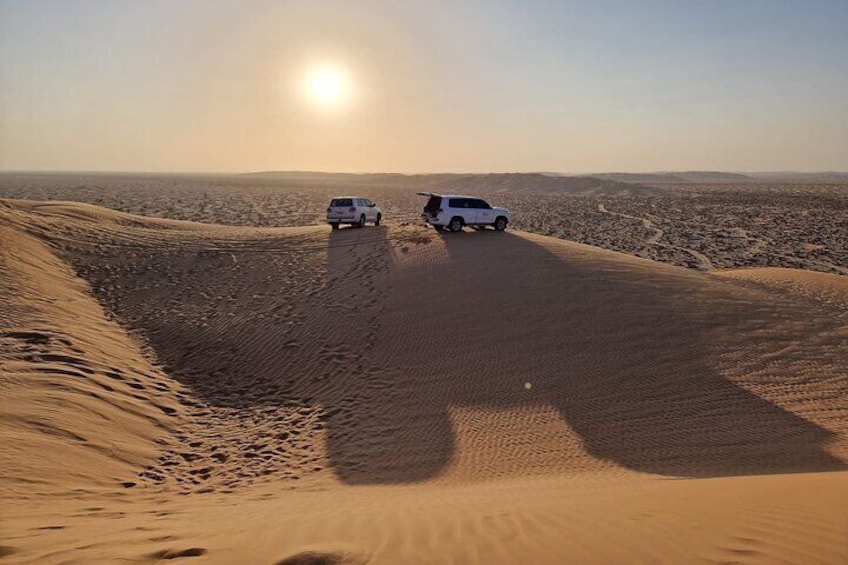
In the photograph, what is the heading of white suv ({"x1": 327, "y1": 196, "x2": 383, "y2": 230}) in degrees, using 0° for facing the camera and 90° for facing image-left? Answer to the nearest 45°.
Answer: approximately 225°

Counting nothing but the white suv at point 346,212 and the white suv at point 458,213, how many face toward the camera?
0

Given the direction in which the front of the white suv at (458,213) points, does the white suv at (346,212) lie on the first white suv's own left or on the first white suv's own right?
on the first white suv's own left

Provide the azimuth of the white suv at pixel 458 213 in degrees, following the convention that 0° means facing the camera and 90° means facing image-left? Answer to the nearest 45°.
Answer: approximately 225°

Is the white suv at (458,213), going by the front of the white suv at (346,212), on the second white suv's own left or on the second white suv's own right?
on the second white suv's own right
